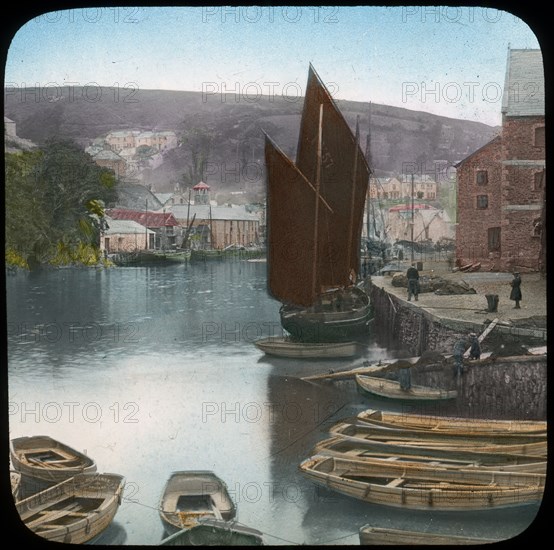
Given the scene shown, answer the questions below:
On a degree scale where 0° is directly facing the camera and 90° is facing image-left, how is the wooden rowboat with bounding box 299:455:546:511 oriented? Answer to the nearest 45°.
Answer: approximately 90°

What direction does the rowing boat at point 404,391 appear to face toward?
to the viewer's left

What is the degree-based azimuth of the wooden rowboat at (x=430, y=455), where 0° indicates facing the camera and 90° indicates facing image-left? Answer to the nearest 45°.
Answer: approximately 90°

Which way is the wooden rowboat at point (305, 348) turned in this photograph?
to the viewer's left

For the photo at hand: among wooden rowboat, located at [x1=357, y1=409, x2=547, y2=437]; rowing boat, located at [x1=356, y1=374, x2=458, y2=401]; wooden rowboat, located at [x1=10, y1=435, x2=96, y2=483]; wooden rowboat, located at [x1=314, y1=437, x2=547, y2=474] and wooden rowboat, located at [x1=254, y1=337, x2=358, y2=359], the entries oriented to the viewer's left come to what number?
4

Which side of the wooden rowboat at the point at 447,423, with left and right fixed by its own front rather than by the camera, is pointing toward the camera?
left

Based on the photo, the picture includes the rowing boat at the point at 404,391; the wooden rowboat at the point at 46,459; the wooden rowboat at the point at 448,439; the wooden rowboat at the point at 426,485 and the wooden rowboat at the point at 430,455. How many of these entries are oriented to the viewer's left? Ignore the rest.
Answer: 4

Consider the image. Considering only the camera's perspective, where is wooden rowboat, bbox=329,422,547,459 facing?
facing to the left of the viewer
